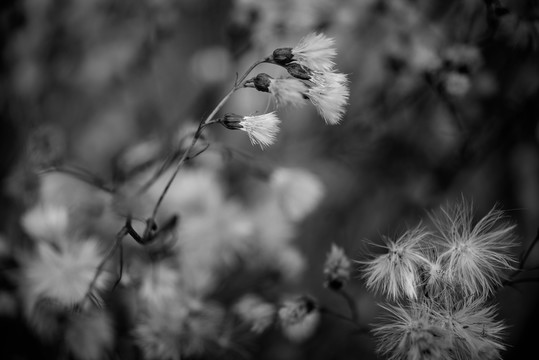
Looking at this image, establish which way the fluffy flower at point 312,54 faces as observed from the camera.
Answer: facing to the right of the viewer
